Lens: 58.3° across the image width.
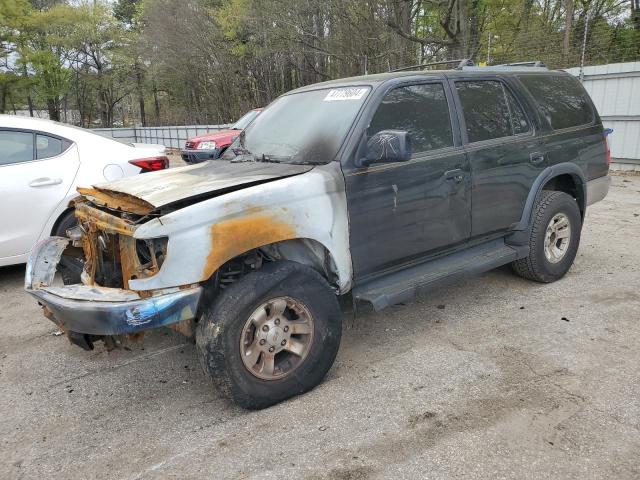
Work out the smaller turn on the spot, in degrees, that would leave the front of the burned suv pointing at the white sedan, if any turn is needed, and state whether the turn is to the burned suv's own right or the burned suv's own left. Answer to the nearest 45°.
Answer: approximately 90° to the burned suv's own right

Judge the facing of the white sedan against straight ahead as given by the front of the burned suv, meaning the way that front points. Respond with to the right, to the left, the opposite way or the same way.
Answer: the same way

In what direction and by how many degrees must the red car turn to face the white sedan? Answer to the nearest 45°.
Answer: approximately 45° to its left

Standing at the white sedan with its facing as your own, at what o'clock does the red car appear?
The red car is roughly at 4 o'clock from the white sedan.

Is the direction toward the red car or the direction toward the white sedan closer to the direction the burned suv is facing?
the white sedan

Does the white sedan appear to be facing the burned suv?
no

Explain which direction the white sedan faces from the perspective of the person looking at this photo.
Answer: facing to the left of the viewer

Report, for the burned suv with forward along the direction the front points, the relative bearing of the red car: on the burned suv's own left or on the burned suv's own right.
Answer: on the burned suv's own right

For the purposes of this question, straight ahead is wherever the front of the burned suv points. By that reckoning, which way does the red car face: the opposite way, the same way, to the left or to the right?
the same way

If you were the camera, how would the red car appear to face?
facing the viewer and to the left of the viewer

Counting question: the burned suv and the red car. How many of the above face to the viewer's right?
0
